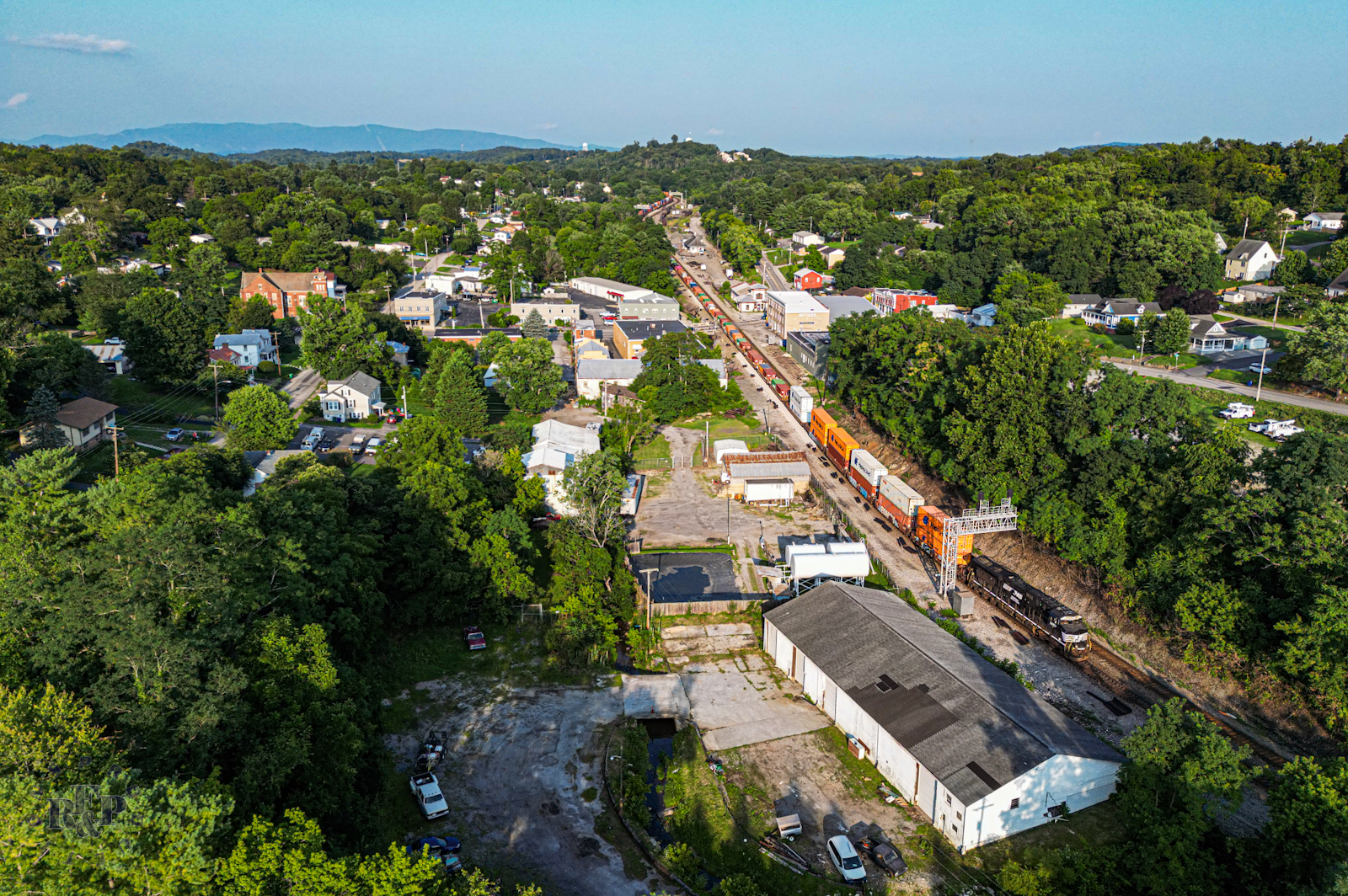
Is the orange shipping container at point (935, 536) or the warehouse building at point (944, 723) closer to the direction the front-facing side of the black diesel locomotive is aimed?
the warehouse building

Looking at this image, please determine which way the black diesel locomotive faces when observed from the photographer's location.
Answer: facing the viewer and to the right of the viewer

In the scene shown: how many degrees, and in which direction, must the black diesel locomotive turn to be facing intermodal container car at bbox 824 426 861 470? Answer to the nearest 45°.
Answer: approximately 180°

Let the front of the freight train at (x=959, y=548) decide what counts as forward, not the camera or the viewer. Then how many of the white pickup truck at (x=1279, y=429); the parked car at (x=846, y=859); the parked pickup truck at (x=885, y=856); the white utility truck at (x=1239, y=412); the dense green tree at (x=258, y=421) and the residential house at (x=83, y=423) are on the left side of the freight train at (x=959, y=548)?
2

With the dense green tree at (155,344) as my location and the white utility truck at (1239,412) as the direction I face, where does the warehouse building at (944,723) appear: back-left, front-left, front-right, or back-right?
front-right

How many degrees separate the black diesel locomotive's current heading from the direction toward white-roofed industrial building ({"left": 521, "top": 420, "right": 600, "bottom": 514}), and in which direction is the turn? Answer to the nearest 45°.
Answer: approximately 135° to its right

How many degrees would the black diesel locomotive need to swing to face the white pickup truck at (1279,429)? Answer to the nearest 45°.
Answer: approximately 90° to its left

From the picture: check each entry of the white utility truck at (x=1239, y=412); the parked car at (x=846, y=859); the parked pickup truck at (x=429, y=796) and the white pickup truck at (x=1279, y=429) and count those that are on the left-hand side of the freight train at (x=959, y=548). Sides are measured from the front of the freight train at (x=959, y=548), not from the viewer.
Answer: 2

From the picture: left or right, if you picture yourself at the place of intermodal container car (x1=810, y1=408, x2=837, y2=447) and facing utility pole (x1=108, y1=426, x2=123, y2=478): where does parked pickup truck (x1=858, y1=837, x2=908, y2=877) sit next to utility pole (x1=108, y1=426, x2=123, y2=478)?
left

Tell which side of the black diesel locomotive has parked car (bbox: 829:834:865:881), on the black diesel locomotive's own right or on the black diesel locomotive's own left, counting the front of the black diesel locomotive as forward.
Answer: on the black diesel locomotive's own right

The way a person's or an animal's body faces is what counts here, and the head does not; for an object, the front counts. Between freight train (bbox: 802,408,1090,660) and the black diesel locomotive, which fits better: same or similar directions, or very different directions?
same or similar directions

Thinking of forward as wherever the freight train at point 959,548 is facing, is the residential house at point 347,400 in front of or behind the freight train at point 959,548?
behind

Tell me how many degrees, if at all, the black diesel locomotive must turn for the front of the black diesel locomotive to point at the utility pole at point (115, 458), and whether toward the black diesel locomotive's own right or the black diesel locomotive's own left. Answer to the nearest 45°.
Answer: approximately 135° to the black diesel locomotive's own right

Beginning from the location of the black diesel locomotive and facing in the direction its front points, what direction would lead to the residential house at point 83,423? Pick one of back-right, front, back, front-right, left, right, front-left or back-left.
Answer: back-right

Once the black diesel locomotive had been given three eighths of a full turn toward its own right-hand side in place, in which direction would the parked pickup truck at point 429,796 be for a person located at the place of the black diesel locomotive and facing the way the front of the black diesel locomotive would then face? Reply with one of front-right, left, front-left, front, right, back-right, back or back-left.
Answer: front-left

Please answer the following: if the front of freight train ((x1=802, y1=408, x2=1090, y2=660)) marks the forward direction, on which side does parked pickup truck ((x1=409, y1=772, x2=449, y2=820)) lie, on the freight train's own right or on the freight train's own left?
on the freight train's own right
